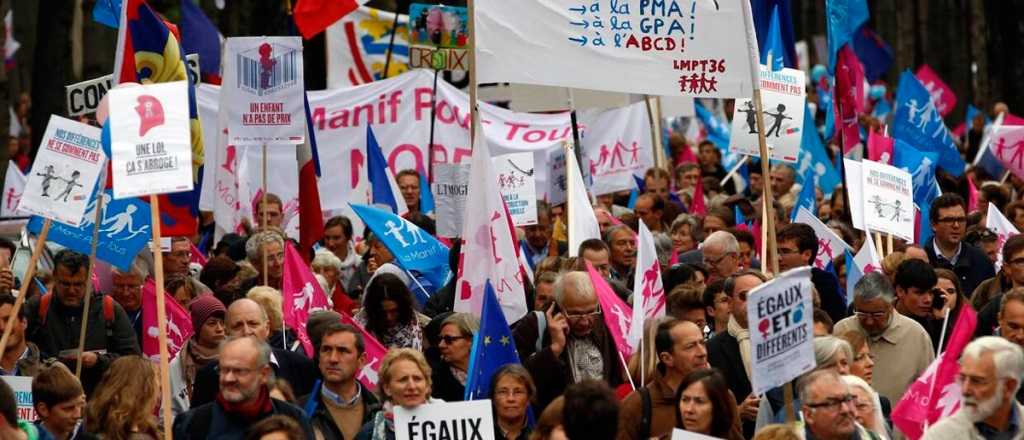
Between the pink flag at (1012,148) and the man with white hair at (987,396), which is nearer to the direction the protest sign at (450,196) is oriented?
the man with white hair

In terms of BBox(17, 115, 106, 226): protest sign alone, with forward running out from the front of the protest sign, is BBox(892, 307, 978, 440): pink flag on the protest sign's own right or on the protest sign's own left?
on the protest sign's own left

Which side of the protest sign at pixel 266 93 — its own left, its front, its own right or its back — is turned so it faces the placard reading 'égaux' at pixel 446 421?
front

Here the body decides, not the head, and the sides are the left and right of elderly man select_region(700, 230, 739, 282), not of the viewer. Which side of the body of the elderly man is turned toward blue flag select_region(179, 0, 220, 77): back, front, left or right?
right

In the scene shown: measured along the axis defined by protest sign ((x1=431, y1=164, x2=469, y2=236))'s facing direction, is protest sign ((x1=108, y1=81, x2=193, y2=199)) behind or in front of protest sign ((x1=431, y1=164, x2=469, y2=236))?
in front
